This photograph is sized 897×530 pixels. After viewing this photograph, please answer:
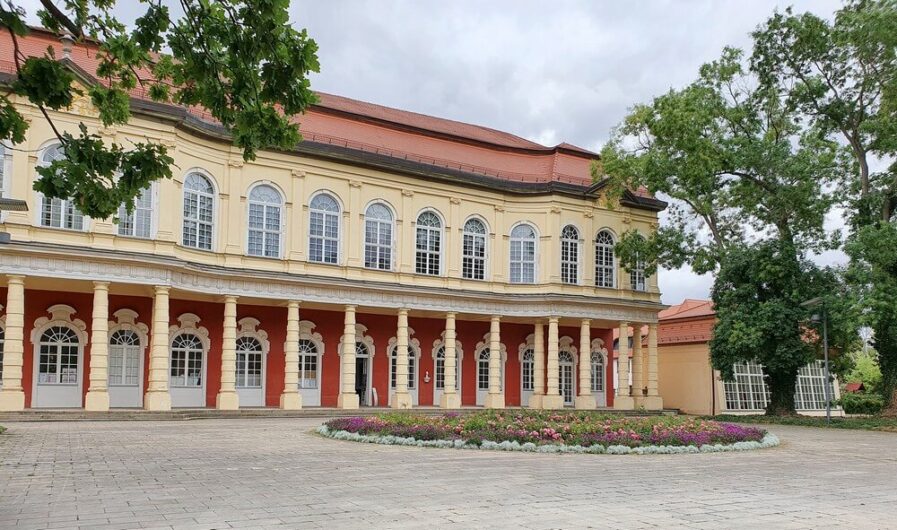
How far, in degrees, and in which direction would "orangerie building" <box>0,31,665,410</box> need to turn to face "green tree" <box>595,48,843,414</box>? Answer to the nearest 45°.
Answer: approximately 45° to its left

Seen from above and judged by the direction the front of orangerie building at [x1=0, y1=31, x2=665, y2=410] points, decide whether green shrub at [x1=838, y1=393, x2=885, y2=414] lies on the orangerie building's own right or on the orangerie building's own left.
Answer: on the orangerie building's own left

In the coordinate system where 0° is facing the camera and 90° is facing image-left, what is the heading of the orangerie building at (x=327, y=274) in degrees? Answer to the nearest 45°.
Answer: approximately 315°
